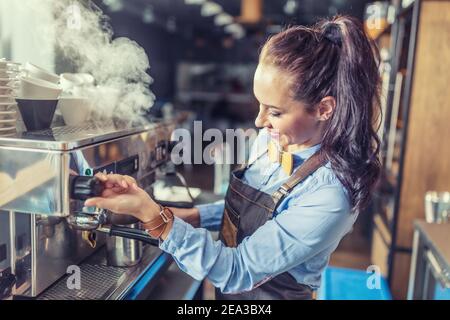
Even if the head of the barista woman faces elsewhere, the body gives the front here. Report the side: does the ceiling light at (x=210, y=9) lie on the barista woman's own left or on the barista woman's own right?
on the barista woman's own right

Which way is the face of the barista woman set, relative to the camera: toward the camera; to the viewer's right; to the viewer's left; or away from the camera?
to the viewer's left

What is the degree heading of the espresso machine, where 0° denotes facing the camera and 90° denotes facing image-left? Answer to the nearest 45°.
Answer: approximately 315°

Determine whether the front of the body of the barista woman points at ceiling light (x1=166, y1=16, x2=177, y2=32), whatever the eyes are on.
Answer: no

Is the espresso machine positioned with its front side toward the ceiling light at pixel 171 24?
no

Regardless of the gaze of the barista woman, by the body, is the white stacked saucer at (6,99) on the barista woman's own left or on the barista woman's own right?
on the barista woman's own right

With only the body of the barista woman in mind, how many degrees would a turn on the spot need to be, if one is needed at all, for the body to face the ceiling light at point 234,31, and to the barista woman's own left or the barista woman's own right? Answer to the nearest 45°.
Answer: approximately 135° to the barista woman's own right

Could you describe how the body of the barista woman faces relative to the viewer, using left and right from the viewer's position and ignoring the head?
facing the viewer and to the left of the viewer

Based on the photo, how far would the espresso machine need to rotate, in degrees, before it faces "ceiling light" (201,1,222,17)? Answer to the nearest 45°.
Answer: approximately 135° to its left

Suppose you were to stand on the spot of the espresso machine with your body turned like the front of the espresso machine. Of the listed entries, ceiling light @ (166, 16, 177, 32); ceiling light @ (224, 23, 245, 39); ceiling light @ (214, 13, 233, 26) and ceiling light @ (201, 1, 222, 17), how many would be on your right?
0

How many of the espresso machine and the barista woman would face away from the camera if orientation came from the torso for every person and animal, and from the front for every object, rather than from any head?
0
